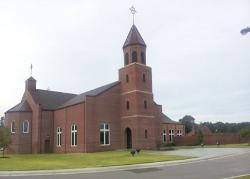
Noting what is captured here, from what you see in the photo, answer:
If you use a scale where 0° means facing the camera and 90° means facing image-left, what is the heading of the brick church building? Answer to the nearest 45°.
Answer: approximately 315°

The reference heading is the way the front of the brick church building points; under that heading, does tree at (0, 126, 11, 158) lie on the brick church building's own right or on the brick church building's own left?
on the brick church building's own right
